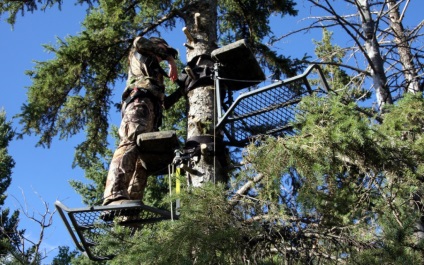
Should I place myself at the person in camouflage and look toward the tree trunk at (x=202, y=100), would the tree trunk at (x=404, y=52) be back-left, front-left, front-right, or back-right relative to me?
front-left

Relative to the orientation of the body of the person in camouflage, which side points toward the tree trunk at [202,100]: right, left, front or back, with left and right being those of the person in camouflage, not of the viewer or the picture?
front

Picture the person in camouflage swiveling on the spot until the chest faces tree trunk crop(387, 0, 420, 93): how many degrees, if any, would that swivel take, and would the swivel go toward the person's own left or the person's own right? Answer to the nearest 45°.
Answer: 0° — they already face it

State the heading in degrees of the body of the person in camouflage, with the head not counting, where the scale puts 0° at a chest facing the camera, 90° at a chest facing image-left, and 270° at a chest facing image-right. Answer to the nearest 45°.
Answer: approximately 270°

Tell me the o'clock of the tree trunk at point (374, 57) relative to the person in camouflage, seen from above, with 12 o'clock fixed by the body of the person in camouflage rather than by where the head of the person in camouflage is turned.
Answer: The tree trunk is roughly at 12 o'clock from the person in camouflage.
